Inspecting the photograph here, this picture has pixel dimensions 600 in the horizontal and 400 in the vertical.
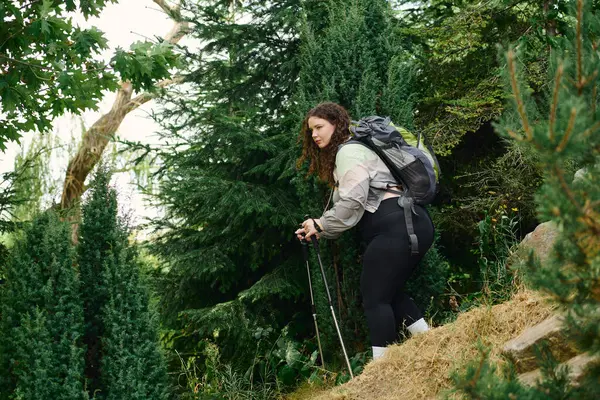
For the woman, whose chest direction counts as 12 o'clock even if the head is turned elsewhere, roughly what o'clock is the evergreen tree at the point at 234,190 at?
The evergreen tree is roughly at 2 o'clock from the woman.

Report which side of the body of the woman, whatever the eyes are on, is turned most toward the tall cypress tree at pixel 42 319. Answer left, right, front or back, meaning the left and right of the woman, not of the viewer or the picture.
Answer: front

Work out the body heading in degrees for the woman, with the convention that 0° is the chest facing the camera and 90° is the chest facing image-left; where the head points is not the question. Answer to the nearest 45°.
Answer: approximately 90°

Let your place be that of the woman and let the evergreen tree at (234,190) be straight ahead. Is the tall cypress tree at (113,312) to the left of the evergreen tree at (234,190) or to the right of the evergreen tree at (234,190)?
left

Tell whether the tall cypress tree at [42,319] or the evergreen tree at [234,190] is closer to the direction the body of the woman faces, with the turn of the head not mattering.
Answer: the tall cypress tree

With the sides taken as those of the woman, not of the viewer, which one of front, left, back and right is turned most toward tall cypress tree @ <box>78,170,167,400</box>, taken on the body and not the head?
front
